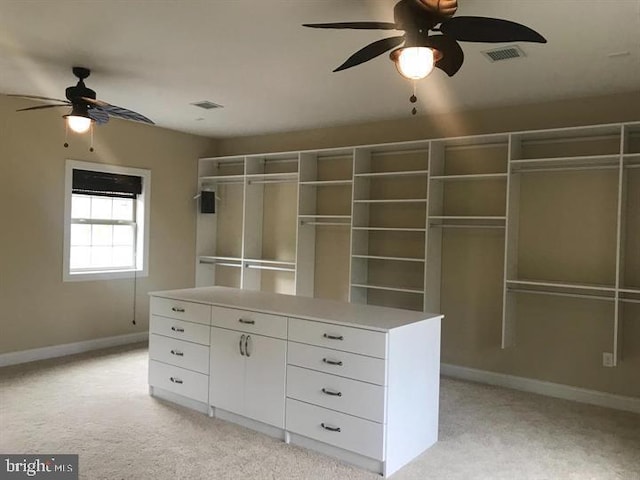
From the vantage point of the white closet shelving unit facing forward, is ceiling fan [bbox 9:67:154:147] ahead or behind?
ahead

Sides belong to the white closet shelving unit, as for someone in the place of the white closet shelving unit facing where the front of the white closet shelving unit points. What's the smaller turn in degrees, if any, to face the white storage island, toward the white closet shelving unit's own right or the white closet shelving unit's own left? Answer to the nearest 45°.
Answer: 0° — it already faces it

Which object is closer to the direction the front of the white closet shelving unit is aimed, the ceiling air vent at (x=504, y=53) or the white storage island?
the white storage island

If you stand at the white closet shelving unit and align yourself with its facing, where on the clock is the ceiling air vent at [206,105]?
The ceiling air vent is roughly at 1 o'clock from the white closet shelving unit.

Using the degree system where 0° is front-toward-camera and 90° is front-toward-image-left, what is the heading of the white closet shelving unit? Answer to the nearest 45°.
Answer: approximately 45°

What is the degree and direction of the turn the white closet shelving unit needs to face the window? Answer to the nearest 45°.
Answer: approximately 45° to its right

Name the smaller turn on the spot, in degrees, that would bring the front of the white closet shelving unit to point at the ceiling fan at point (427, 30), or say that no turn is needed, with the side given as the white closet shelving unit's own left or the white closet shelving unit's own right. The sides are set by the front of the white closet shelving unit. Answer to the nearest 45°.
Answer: approximately 45° to the white closet shelving unit's own left
